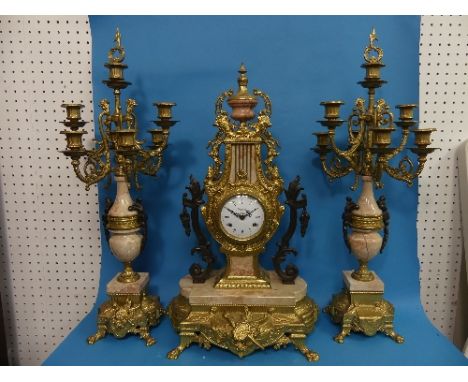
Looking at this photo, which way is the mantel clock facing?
toward the camera
